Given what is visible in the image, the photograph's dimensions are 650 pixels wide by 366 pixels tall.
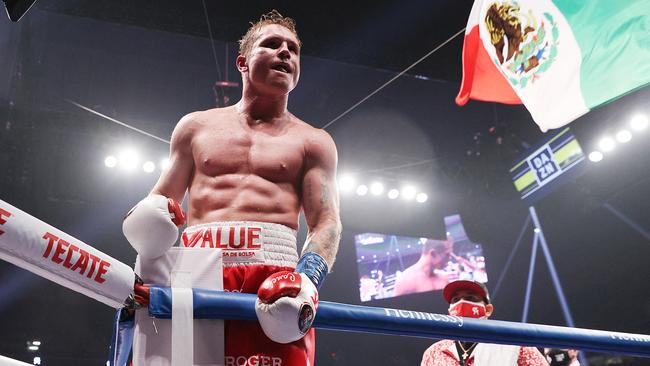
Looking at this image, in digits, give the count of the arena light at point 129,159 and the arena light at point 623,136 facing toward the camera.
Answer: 2

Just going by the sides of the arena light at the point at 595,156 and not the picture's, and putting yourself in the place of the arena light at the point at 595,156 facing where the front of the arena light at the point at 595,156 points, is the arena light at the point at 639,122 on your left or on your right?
on your left

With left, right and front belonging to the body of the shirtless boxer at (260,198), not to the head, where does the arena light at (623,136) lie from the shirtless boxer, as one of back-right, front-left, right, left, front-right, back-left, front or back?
back-left

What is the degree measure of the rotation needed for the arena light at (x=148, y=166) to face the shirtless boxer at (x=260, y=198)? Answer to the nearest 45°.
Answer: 0° — it already faces them

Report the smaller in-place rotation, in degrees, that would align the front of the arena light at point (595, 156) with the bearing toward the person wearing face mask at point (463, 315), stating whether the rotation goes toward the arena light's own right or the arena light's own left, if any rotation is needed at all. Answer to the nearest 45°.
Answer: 0° — it already faces them

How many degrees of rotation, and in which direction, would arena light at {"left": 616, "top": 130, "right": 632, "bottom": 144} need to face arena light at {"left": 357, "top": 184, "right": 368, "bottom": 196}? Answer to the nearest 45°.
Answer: approximately 90° to its right

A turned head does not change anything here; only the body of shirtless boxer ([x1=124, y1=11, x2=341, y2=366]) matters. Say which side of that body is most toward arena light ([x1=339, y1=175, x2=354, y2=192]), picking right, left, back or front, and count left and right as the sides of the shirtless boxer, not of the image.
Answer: back

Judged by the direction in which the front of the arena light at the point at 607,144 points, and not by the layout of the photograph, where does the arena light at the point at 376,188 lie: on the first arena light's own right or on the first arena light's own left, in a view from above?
on the first arena light's own right

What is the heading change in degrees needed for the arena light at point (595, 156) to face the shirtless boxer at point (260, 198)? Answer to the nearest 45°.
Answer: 0° — it already faces them

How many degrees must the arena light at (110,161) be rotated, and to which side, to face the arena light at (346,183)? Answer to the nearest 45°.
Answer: approximately 90° to its left
